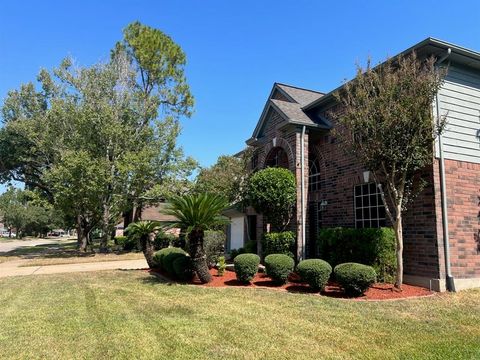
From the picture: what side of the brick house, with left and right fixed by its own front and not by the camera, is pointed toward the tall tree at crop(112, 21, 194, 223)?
right

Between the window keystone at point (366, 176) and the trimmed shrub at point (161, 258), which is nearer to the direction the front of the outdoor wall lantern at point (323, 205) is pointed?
the trimmed shrub

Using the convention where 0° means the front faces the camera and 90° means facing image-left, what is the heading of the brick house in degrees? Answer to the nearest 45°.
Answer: approximately 45°

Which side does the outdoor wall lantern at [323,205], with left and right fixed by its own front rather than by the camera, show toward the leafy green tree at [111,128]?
right

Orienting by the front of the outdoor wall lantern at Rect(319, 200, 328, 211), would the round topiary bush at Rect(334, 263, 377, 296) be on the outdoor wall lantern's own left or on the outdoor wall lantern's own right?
on the outdoor wall lantern's own left

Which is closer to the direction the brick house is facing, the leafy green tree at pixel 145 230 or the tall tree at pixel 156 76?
the leafy green tree

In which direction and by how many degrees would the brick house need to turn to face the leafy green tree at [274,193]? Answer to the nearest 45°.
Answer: approximately 45° to its right

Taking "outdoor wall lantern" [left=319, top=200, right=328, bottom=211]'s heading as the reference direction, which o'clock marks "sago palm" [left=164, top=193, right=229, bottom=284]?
The sago palm is roughly at 12 o'clock from the outdoor wall lantern.

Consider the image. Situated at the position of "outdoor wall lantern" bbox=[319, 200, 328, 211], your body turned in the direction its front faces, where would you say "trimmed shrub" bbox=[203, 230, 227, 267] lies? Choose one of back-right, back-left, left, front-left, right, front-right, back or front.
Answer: front-right

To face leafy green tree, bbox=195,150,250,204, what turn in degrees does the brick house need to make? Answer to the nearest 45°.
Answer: approximately 90° to its right

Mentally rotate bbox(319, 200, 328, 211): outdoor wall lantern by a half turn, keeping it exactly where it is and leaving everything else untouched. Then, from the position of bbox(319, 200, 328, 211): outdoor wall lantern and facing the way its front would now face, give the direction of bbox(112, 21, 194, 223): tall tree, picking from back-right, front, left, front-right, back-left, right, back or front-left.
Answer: left

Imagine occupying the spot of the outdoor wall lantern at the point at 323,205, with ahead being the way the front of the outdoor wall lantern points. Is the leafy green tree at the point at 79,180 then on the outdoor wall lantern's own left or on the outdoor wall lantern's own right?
on the outdoor wall lantern's own right

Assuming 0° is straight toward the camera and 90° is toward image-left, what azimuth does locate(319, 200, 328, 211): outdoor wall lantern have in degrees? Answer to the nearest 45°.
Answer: approximately 45°
